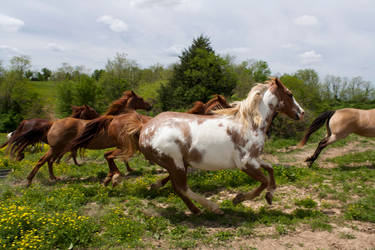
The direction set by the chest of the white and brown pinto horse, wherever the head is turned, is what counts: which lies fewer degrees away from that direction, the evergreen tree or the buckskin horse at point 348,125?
the buckskin horse

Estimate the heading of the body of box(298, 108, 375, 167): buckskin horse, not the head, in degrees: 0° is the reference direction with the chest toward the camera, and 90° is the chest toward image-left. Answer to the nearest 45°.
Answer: approximately 270°

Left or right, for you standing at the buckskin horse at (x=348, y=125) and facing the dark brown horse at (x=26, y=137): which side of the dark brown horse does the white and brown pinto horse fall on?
left

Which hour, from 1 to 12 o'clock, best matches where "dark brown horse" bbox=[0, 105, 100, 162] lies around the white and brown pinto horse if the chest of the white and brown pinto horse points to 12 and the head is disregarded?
The dark brown horse is roughly at 7 o'clock from the white and brown pinto horse.

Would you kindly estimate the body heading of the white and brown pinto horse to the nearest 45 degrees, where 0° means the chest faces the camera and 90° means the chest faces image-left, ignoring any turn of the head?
approximately 270°

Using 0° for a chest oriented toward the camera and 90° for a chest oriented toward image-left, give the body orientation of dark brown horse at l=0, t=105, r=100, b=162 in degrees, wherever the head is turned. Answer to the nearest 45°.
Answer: approximately 270°

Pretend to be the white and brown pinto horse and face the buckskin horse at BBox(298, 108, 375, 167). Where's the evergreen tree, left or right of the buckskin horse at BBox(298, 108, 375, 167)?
left

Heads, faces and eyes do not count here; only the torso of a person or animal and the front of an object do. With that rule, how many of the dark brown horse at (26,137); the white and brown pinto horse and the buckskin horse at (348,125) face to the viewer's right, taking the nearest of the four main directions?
3

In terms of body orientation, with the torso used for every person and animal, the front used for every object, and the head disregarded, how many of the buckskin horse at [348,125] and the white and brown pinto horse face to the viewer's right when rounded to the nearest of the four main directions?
2

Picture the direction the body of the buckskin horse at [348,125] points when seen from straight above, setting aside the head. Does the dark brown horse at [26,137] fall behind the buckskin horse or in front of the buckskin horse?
behind

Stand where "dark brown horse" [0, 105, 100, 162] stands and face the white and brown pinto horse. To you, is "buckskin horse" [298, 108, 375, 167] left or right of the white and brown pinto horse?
left
